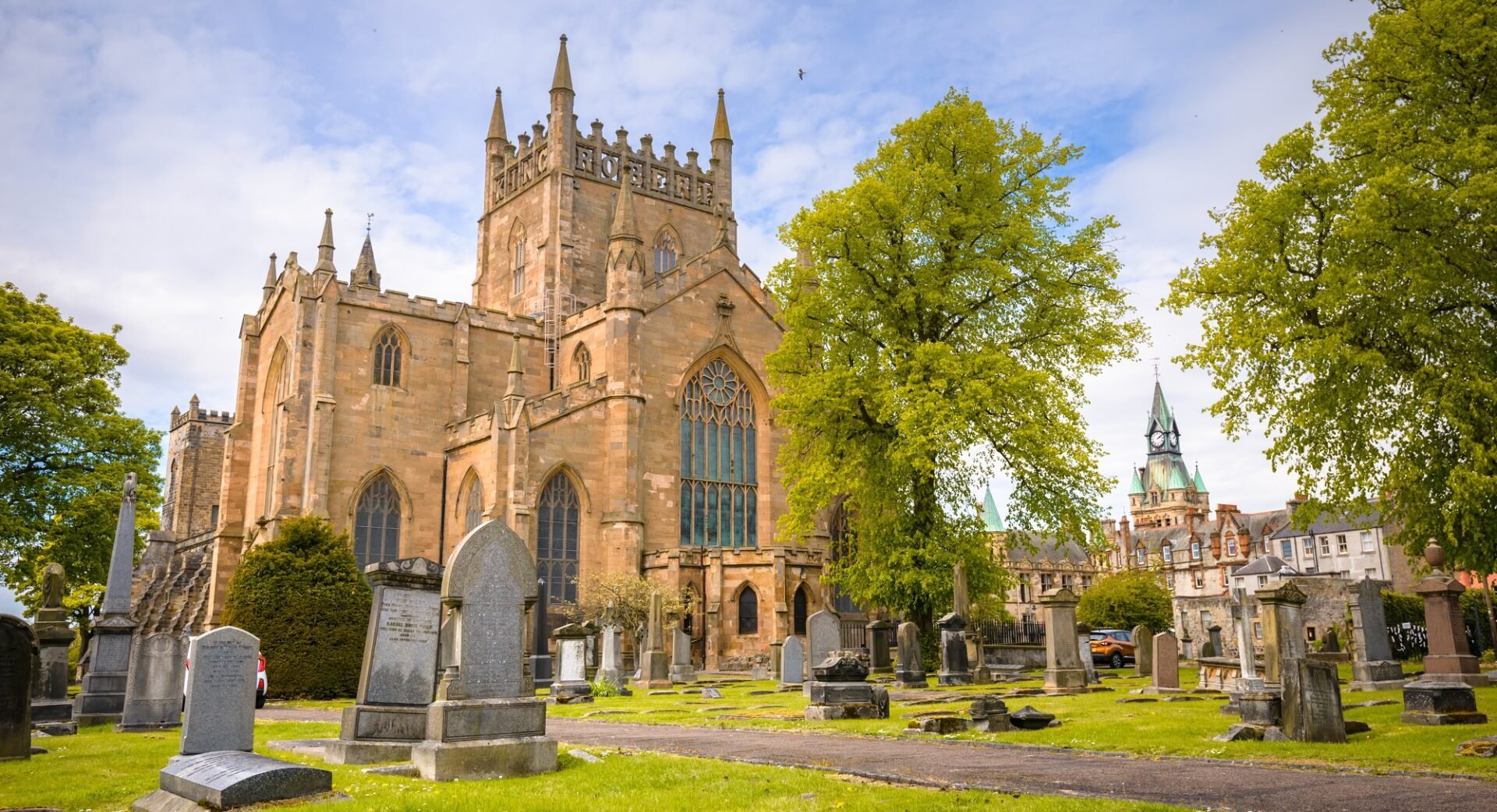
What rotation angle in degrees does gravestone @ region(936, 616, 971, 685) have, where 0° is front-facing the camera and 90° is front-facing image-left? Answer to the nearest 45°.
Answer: approximately 0°

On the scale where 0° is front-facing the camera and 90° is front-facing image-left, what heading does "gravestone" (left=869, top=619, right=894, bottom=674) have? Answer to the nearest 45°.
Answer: approximately 0°

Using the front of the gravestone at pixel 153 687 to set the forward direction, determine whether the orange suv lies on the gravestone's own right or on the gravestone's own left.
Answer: on the gravestone's own left

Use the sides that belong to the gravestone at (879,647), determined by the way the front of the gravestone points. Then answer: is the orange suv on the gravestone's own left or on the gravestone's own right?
on the gravestone's own left

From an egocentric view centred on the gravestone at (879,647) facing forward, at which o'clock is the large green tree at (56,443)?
The large green tree is roughly at 3 o'clock from the gravestone.

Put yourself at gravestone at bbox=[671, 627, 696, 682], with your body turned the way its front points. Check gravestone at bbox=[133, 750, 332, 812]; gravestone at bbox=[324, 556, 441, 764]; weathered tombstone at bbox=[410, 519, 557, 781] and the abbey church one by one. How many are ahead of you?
3

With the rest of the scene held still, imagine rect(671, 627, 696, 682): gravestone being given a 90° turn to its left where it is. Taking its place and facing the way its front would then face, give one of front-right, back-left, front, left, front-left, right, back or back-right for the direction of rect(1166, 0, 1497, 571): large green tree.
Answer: front-right

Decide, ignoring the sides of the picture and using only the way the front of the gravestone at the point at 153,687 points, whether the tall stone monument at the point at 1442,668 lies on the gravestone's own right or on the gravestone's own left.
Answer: on the gravestone's own left

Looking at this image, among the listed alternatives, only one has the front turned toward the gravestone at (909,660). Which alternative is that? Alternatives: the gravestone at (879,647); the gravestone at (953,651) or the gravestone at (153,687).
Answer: the gravestone at (879,647)

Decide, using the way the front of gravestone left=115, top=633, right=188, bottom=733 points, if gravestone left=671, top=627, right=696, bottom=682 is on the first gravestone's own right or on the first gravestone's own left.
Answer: on the first gravestone's own left
